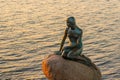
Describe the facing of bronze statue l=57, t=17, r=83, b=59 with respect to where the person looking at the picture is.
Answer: facing the viewer and to the left of the viewer
